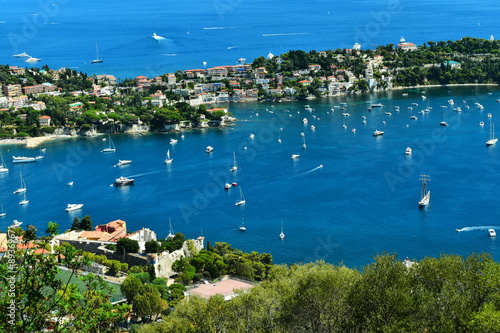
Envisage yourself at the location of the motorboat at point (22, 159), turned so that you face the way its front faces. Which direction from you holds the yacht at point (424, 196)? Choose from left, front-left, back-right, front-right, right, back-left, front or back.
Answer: front-right

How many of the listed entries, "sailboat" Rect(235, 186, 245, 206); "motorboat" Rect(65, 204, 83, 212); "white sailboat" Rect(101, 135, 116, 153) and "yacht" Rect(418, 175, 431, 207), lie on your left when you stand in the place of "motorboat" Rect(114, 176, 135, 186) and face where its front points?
1

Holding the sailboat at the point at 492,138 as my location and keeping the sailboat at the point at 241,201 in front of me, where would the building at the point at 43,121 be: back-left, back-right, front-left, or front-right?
front-right

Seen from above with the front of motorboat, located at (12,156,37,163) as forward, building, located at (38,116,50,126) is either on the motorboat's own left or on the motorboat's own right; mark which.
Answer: on the motorboat's own left

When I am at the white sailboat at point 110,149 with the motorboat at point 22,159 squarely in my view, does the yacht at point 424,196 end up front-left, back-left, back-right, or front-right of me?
back-left

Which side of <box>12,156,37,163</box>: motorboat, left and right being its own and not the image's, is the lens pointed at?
right

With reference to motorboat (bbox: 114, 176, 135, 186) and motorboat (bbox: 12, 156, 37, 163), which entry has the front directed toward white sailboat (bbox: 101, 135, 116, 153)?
motorboat (bbox: 12, 156, 37, 163)

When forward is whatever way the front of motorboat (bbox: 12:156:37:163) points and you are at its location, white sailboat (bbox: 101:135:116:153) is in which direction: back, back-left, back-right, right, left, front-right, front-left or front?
front

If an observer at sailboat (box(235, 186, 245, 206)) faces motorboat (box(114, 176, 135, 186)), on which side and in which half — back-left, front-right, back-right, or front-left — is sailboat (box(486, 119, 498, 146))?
back-right
